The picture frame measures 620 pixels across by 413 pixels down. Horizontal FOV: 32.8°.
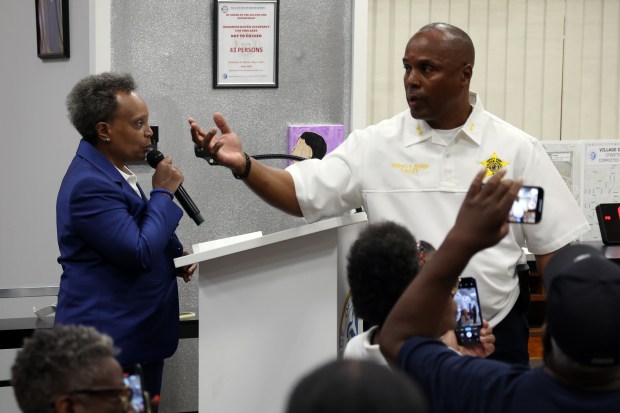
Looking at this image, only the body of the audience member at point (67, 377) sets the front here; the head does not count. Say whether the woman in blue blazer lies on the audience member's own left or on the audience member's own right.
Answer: on the audience member's own left

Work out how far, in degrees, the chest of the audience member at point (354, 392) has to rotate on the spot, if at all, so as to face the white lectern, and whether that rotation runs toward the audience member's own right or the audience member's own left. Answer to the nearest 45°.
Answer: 0° — they already face it

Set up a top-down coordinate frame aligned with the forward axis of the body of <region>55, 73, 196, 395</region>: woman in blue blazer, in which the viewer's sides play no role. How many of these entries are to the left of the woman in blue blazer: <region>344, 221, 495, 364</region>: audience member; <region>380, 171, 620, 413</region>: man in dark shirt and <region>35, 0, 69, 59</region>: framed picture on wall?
1

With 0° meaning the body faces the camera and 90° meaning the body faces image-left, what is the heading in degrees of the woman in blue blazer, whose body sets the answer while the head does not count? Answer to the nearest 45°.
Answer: approximately 270°

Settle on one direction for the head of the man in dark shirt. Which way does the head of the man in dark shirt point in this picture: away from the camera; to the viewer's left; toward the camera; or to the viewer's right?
away from the camera

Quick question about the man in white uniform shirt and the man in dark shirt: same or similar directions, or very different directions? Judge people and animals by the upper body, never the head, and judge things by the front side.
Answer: very different directions

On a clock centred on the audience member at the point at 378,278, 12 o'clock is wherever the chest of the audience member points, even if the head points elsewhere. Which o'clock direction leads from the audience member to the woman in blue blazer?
The woman in blue blazer is roughly at 9 o'clock from the audience member.

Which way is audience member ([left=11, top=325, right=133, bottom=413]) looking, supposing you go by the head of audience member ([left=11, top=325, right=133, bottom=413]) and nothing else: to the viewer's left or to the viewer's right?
to the viewer's right

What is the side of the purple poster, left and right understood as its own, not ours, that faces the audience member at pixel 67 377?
front

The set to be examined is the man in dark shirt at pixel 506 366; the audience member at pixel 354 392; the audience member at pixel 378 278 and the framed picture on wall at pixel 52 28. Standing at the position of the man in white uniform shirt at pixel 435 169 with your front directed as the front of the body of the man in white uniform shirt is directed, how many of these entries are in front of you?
3

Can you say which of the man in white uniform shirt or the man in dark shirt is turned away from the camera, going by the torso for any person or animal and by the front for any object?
the man in dark shirt

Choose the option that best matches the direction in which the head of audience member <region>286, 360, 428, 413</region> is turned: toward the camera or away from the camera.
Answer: away from the camera
